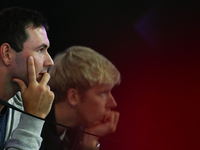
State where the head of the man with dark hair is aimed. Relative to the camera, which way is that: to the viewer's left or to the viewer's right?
to the viewer's right

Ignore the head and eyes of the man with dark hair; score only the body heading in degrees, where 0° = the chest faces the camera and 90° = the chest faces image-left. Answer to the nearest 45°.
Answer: approximately 270°
